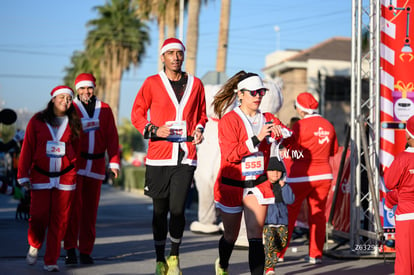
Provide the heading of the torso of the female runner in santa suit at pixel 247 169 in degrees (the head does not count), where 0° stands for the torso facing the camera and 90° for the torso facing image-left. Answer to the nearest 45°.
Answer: approximately 315°

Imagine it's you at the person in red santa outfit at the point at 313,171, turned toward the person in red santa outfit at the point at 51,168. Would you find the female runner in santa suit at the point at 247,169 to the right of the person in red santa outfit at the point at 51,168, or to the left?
left

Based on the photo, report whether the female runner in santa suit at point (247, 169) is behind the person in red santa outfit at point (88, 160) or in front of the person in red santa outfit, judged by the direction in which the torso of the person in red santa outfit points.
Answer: in front

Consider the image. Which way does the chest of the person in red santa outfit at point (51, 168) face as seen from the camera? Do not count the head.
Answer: toward the camera

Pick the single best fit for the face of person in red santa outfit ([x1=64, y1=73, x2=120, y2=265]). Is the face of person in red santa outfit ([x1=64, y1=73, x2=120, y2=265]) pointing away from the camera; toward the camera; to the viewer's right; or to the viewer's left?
toward the camera

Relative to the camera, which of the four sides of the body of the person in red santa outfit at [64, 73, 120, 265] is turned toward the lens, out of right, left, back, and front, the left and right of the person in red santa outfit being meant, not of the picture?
front

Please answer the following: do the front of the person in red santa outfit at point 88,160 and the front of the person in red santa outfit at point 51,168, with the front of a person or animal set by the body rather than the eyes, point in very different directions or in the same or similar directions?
same or similar directions

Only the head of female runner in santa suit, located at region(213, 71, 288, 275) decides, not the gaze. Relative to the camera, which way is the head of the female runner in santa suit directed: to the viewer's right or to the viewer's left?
to the viewer's right

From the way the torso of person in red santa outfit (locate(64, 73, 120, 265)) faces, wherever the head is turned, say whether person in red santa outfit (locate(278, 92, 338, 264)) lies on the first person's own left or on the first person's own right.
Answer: on the first person's own left

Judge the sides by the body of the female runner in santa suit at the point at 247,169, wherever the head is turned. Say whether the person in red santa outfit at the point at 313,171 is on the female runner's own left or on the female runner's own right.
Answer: on the female runner's own left

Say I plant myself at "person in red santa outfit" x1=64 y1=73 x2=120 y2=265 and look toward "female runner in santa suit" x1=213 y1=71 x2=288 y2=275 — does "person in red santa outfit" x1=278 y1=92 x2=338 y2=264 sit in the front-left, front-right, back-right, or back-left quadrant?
front-left

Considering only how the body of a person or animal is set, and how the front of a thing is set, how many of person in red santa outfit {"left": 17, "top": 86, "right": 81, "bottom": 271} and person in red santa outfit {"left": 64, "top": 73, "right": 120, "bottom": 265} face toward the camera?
2
